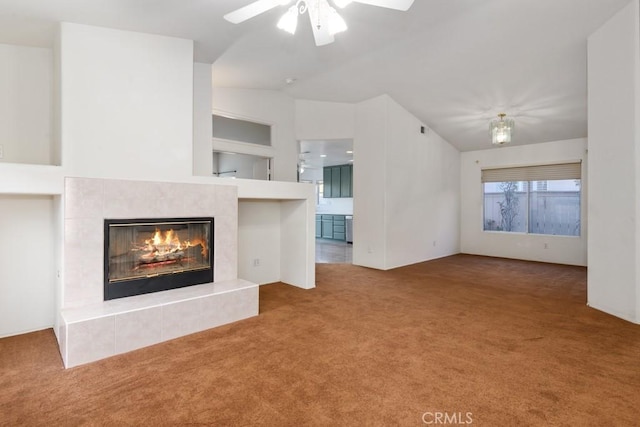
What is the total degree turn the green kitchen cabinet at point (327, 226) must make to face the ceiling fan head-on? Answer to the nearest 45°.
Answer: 0° — it already faces it

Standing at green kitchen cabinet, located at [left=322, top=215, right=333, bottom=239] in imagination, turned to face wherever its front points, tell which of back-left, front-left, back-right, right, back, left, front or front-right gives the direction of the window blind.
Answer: front-left

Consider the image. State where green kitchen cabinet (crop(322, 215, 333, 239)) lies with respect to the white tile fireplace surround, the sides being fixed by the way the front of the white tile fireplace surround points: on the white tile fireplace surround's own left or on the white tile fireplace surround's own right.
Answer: on the white tile fireplace surround's own left

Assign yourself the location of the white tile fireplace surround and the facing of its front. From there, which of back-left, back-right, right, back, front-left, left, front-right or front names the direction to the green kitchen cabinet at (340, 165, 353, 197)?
left

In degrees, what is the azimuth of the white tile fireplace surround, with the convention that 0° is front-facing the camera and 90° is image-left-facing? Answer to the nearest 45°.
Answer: approximately 315°

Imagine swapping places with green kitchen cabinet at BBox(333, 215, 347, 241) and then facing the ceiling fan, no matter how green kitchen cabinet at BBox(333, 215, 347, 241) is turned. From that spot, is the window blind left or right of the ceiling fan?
left

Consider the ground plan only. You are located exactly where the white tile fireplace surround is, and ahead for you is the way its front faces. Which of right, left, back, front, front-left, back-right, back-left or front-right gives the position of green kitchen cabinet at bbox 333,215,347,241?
left

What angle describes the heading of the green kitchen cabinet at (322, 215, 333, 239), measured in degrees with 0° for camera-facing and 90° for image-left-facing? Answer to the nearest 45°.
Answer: approximately 0°

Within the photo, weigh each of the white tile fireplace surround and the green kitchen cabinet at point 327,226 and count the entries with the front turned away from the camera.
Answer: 0

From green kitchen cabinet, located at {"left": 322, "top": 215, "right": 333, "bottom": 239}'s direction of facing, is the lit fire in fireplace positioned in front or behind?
in front
